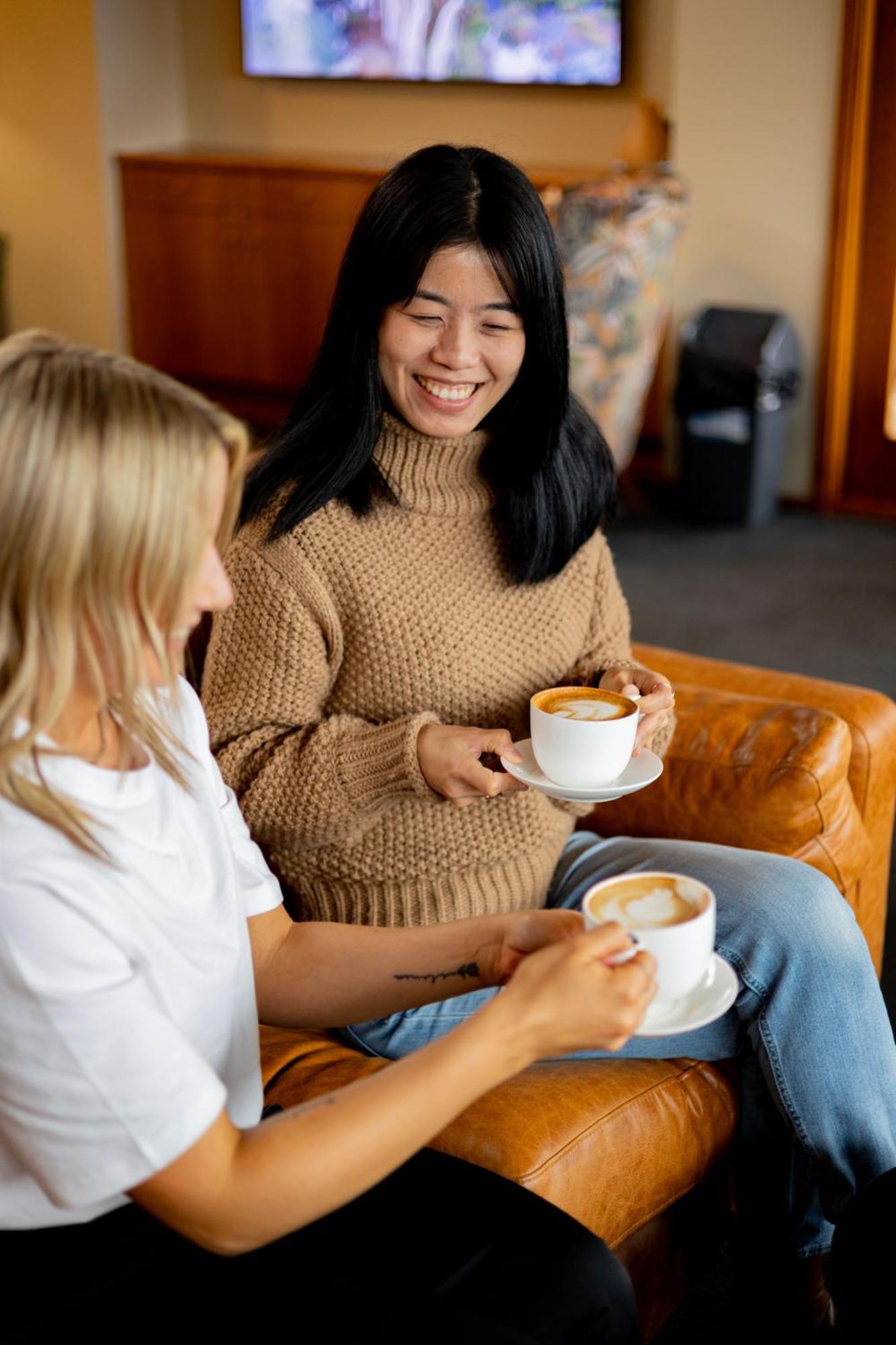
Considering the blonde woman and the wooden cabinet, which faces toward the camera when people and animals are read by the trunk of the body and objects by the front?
the wooden cabinet

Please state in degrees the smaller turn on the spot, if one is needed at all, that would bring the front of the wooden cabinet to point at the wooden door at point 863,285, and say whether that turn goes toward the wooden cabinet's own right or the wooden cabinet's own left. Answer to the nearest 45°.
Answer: approximately 45° to the wooden cabinet's own left

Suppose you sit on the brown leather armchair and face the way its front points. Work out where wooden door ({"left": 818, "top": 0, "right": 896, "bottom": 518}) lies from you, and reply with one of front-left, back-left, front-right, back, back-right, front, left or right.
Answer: back-left

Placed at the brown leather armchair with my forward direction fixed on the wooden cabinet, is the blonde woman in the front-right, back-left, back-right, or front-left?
back-left

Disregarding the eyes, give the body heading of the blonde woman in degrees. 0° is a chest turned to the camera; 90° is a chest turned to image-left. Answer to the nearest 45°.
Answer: approximately 270°

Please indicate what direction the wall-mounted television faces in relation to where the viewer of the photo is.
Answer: facing the viewer

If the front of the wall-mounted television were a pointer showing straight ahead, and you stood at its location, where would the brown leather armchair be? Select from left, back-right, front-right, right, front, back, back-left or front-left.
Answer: front

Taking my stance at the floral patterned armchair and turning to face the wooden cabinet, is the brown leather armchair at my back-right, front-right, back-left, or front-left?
back-left

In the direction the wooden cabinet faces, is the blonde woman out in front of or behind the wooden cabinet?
in front

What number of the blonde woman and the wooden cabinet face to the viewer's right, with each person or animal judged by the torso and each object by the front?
1

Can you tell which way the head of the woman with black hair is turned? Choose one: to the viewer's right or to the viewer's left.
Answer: to the viewer's left

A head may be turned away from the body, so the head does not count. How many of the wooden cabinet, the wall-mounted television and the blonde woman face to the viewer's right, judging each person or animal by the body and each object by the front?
1

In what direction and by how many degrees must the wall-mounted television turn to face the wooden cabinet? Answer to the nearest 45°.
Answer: approximately 90° to its right

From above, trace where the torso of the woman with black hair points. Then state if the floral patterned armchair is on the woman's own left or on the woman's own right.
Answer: on the woman's own left

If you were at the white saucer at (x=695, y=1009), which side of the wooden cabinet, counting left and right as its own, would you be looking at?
front

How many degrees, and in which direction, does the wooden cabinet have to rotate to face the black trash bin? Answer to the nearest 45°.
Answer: approximately 45° to its left
